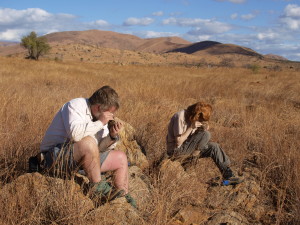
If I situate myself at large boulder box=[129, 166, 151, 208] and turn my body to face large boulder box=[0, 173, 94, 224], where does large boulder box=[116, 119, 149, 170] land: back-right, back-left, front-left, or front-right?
back-right

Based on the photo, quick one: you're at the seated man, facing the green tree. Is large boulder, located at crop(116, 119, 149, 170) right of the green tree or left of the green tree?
right

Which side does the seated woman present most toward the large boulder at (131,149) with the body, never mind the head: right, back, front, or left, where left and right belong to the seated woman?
back

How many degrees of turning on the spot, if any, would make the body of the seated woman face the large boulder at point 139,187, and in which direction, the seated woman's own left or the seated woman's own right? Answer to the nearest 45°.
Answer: approximately 135° to the seated woman's own right

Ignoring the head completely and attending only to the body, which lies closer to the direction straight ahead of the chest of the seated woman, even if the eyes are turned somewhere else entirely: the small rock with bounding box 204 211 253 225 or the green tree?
the small rock

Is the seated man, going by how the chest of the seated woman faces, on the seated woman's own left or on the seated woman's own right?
on the seated woman's own right

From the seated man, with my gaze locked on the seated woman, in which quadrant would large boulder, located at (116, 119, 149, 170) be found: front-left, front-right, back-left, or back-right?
front-left

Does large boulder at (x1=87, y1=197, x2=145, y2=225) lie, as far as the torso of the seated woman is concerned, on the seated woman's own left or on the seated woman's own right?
on the seated woman's own right

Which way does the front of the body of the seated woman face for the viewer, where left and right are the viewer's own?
facing to the right of the viewer

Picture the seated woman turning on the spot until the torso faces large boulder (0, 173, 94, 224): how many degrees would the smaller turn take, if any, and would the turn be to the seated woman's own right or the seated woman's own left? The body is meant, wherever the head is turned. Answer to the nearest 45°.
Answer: approximately 135° to the seated woman's own right

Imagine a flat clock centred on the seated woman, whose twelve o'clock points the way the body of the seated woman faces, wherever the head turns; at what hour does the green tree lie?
The green tree is roughly at 8 o'clock from the seated woman.
